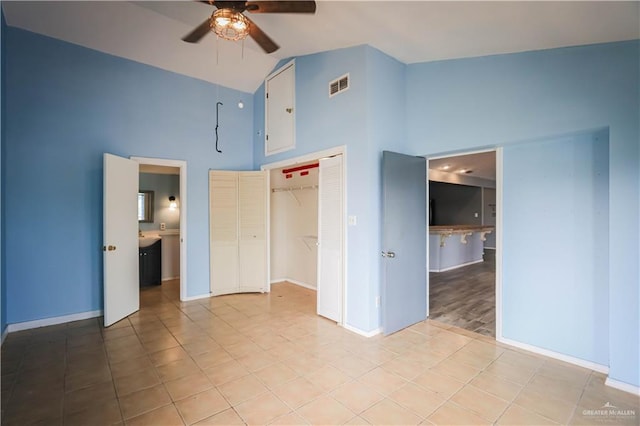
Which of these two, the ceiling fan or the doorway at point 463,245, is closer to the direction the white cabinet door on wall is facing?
the ceiling fan

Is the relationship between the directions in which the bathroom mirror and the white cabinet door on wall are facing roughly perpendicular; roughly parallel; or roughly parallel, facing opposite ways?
roughly perpendicular

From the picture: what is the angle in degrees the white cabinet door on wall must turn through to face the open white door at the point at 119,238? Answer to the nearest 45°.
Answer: approximately 45° to its right

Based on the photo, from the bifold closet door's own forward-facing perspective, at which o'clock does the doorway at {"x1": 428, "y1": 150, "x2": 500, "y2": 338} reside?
The doorway is roughly at 9 o'clock from the bifold closet door.

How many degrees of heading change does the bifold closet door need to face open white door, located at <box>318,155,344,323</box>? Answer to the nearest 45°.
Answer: approximately 45° to its left

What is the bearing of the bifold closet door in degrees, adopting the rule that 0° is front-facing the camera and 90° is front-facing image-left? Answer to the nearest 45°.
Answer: approximately 0°
